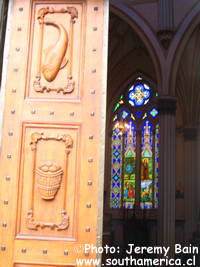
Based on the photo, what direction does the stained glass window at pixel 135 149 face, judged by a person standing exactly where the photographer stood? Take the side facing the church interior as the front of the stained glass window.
facing the viewer

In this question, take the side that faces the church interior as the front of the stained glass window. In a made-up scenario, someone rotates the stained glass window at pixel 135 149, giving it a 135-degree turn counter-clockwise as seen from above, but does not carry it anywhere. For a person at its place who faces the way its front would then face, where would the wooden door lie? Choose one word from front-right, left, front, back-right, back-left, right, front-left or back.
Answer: back-right

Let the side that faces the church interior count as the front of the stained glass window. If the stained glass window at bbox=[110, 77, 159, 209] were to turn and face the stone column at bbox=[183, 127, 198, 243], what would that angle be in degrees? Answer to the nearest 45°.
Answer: approximately 45° to its left

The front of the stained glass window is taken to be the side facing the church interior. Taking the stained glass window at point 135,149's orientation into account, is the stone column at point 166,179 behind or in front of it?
in front
